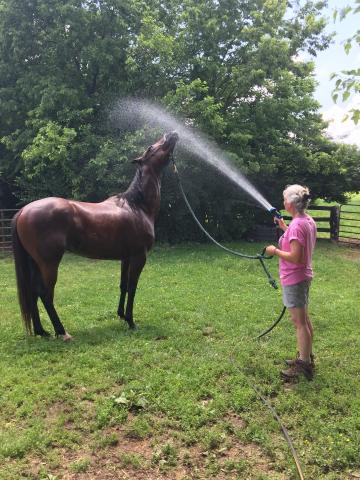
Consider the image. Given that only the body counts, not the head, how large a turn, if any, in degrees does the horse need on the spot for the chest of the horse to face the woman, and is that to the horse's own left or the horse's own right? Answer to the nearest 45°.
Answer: approximately 45° to the horse's own right

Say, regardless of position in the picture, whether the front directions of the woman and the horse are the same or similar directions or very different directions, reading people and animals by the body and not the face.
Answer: very different directions

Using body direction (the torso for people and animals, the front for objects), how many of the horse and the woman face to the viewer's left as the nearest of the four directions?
1

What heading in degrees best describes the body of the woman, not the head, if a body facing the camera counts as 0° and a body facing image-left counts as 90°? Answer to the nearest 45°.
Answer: approximately 90°

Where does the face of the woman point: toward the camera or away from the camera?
away from the camera

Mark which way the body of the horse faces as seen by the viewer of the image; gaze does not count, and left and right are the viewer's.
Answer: facing to the right of the viewer

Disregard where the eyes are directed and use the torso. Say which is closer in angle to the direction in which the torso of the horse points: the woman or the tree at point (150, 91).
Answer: the woman

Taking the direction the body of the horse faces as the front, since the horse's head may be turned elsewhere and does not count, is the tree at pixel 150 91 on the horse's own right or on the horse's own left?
on the horse's own left
